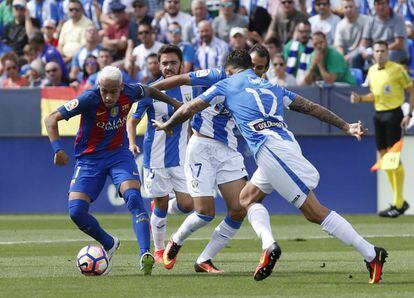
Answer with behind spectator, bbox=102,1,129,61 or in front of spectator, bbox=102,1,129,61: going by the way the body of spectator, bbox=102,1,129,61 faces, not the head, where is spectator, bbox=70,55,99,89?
in front

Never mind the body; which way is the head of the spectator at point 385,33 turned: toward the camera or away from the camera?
toward the camera

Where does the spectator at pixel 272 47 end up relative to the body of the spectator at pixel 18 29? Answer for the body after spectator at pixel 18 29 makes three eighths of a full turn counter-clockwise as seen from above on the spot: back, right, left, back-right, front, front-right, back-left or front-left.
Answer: right

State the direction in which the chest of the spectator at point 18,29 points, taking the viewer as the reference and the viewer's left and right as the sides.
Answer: facing the viewer

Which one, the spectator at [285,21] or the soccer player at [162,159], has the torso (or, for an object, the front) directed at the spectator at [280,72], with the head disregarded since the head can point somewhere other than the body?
the spectator at [285,21]

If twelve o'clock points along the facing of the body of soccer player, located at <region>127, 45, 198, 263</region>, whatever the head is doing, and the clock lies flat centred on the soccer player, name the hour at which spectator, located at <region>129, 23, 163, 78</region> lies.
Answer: The spectator is roughly at 6 o'clock from the soccer player.

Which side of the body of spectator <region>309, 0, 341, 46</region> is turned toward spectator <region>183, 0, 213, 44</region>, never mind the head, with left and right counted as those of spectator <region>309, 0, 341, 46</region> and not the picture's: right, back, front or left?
right

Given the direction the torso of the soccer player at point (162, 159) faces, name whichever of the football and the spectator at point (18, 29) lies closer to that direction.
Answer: the football

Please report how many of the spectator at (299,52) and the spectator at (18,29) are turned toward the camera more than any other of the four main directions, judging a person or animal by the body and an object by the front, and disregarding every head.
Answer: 2

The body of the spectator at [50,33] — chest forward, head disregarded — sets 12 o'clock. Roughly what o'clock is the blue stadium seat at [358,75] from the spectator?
The blue stadium seat is roughly at 10 o'clock from the spectator.

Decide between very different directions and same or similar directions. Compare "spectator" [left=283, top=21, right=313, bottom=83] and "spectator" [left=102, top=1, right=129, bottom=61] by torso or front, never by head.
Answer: same or similar directions

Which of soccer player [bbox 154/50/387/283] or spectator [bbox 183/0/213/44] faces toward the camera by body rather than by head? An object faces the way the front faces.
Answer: the spectator

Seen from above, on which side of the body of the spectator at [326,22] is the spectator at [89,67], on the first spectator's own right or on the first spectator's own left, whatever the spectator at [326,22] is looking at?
on the first spectator's own right

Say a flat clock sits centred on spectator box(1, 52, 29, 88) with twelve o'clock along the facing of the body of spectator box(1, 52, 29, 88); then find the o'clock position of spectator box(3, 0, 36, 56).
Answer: spectator box(3, 0, 36, 56) is roughly at 6 o'clock from spectator box(1, 52, 29, 88).

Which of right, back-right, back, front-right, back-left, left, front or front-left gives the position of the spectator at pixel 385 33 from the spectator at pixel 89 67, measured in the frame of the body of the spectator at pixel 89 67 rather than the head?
left

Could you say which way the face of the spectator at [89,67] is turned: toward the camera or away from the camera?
toward the camera

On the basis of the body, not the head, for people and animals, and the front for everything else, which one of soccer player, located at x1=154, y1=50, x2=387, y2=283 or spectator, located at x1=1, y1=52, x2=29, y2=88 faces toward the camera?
the spectator

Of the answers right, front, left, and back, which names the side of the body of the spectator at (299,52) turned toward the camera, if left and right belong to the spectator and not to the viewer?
front

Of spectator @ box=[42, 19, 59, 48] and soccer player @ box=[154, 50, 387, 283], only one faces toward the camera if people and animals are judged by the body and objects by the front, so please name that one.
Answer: the spectator

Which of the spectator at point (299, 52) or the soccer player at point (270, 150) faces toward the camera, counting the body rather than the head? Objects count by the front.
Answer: the spectator
